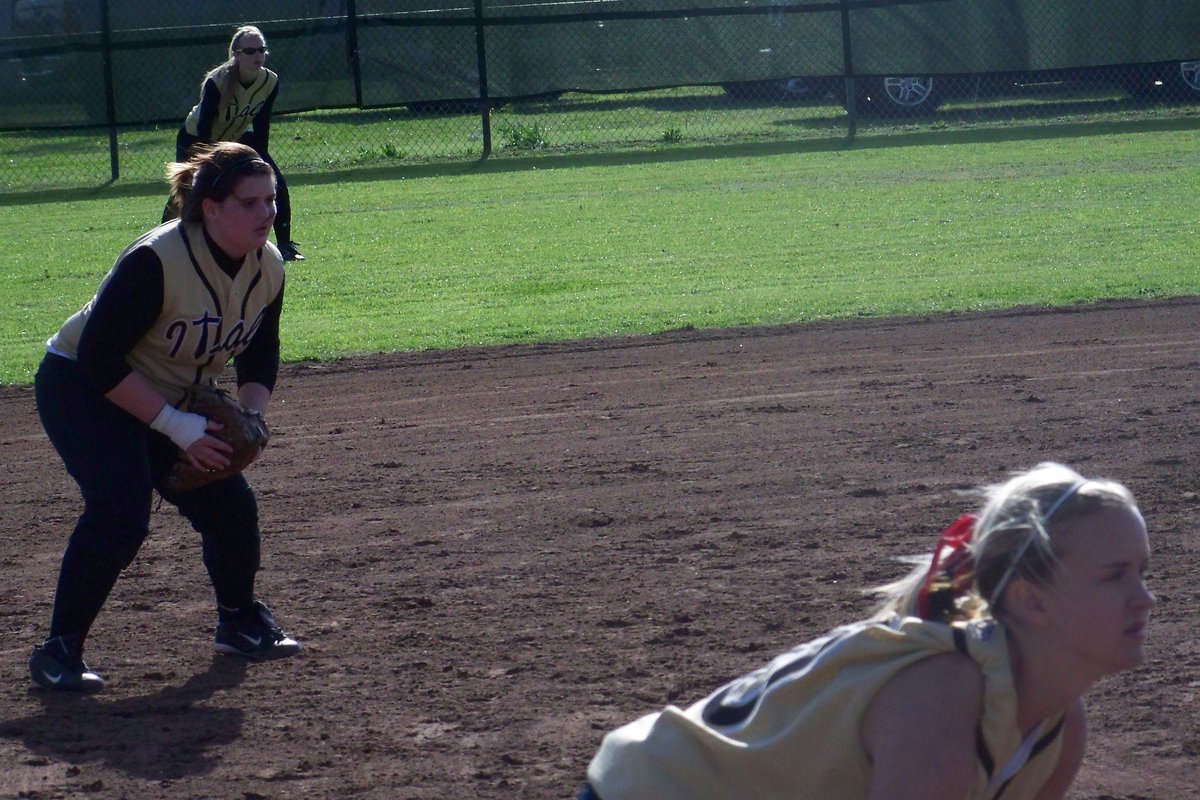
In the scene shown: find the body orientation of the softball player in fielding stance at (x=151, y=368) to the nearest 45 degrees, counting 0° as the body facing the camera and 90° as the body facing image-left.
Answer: approximately 315°

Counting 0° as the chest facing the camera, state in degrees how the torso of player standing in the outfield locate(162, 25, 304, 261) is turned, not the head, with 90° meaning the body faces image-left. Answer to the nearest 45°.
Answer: approximately 315°

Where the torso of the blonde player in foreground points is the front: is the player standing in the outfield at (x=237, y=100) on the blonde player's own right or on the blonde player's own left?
on the blonde player's own left

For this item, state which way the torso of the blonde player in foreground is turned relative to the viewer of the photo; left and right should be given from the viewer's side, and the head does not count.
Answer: facing to the right of the viewer

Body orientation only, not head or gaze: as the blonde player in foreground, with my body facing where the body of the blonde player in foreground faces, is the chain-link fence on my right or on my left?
on my left

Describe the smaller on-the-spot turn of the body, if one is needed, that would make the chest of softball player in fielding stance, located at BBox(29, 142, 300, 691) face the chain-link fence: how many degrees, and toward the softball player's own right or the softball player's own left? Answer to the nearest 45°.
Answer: approximately 135° to the softball player's own left

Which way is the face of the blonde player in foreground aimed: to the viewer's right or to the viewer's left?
to the viewer's right

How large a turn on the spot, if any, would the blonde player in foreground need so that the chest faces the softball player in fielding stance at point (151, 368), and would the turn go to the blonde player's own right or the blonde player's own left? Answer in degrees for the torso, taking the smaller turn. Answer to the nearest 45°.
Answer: approximately 135° to the blonde player's own left
